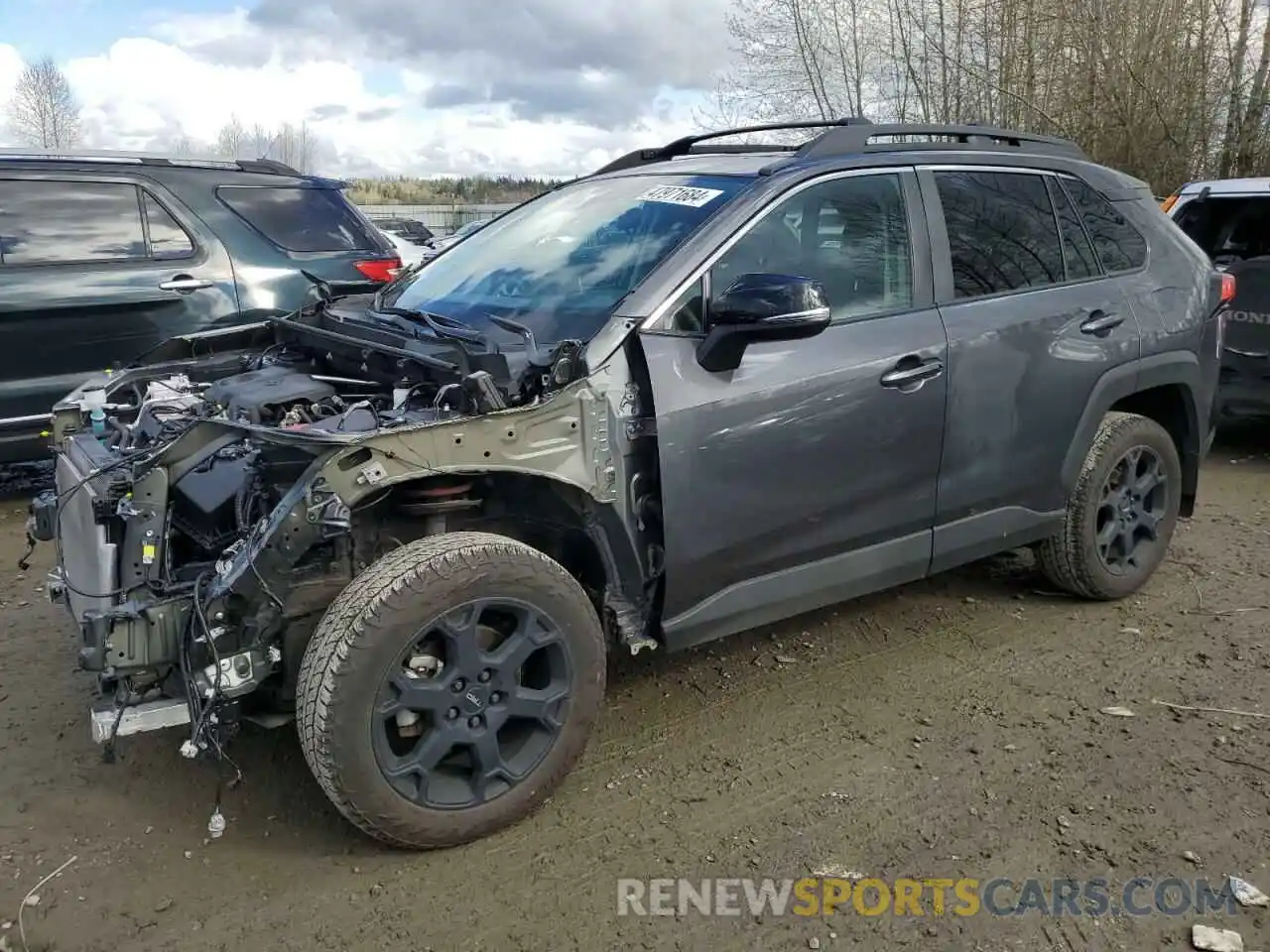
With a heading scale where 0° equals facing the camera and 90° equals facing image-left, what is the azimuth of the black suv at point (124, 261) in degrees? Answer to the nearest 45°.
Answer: approximately 90°

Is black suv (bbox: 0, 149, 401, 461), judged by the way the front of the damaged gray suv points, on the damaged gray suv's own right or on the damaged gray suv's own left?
on the damaged gray suv's own right

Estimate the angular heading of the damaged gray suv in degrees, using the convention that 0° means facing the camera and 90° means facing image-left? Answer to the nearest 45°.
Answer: approximately 45°

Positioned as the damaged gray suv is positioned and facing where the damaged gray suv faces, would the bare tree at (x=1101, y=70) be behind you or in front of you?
behind
